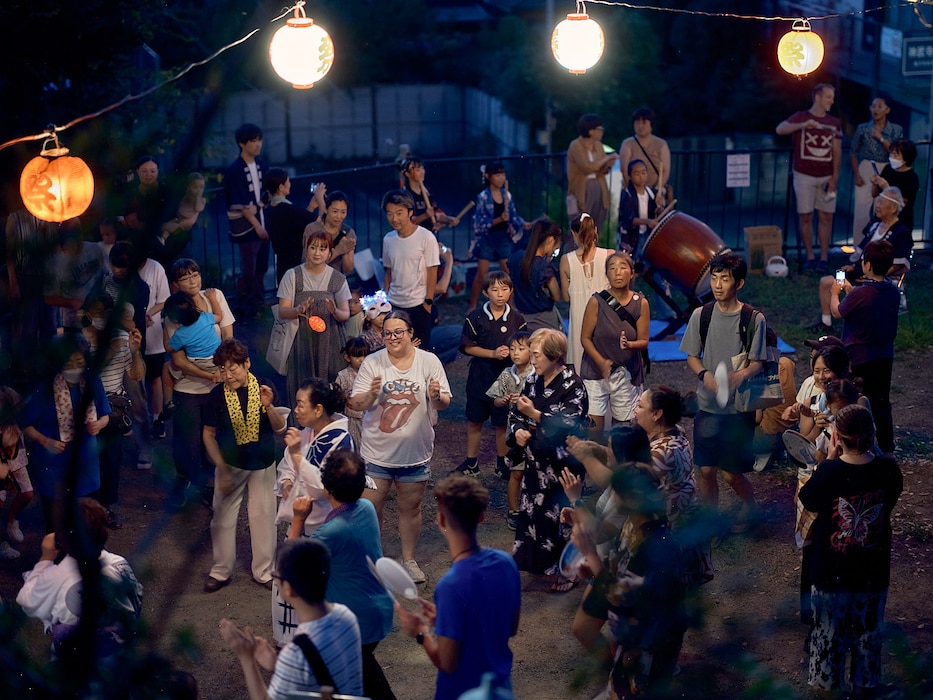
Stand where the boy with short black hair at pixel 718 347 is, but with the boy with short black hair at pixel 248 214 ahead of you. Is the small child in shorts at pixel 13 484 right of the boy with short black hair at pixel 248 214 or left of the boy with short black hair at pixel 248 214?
left

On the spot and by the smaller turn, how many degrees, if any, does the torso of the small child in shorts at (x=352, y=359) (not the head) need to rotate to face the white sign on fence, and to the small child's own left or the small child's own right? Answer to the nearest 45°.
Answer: approximately 90° to the small child's own left

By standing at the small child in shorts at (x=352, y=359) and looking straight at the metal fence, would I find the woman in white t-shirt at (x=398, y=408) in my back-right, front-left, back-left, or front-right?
back-right

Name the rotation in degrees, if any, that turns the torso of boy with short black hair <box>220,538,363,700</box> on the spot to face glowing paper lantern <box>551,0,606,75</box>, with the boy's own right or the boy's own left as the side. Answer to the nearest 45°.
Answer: approximately 45° to the boy's own right

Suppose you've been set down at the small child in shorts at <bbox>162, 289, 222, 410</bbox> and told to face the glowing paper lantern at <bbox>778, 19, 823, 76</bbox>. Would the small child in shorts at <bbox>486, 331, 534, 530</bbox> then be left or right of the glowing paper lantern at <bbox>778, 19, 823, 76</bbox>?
right

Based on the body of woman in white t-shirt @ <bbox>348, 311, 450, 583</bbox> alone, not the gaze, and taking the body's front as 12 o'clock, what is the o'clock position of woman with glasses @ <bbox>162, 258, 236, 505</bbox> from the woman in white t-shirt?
The woman with glasses is roughly at 4 o'clock from the woman in white t-shirt.

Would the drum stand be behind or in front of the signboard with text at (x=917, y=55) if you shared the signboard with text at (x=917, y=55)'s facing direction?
in front

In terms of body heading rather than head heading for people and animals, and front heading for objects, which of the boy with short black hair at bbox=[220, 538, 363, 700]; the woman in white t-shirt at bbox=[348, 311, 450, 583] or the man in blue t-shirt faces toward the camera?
the woman in white t-shirt

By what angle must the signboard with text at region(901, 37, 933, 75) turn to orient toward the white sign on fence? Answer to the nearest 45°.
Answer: approximately 45° to its right

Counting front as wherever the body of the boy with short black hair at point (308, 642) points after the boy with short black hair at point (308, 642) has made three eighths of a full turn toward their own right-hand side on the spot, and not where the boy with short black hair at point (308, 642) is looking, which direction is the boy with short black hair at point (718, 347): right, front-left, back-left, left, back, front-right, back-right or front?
front-left

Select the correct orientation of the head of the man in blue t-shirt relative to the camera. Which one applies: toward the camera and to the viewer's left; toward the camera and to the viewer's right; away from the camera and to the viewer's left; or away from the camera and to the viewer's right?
away from the camera and to the viewer's left

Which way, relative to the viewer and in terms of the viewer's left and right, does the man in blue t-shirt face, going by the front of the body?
facing away from the viewer and to the left of the viewer

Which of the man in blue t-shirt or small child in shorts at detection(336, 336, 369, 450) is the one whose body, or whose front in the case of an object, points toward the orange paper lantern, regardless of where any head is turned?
the man in blue t-shirt
